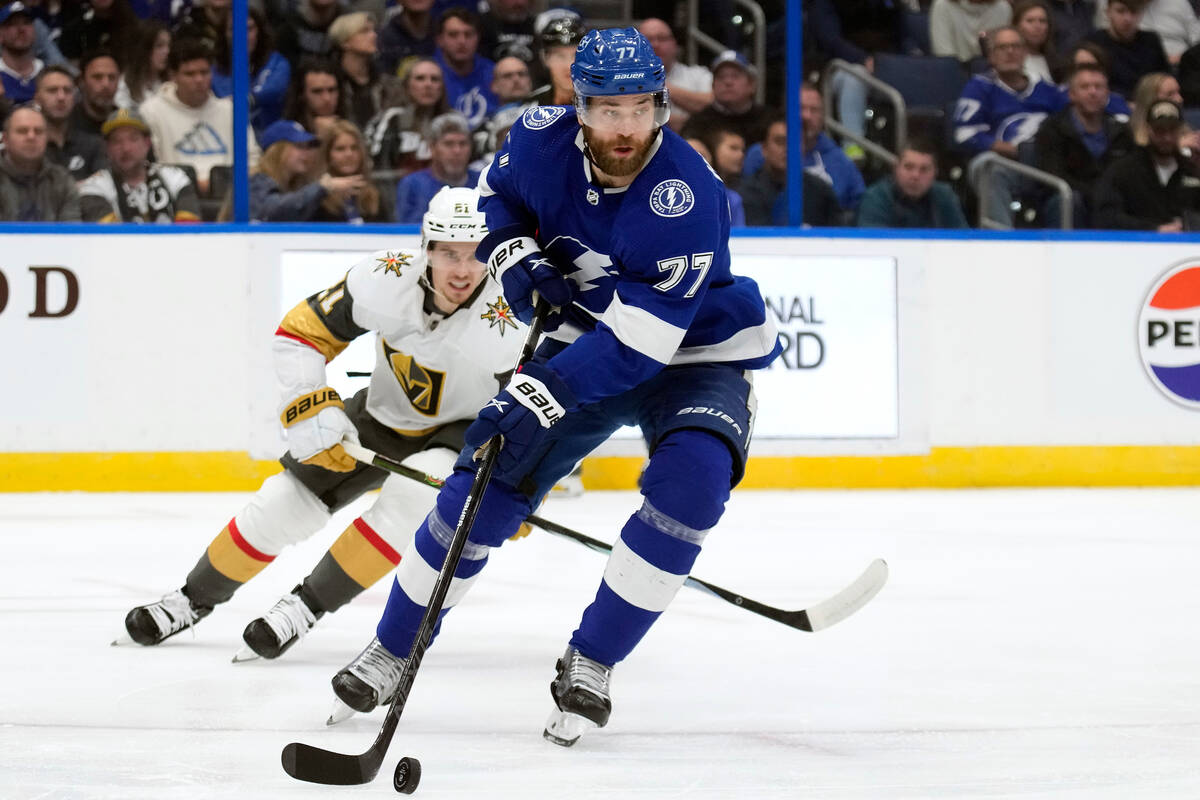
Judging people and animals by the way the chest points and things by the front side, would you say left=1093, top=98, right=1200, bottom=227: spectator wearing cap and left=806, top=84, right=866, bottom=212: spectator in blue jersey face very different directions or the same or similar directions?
same or similar directions

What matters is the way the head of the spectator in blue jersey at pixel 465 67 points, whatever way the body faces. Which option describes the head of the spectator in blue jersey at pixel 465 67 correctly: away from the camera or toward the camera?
toward the camera

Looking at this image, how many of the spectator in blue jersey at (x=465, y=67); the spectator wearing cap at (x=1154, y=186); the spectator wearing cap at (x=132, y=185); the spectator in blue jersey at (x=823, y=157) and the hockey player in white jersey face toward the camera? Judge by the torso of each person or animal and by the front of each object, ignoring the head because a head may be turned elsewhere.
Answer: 5

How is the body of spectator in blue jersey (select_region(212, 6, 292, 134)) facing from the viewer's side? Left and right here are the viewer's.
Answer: facing the viewer

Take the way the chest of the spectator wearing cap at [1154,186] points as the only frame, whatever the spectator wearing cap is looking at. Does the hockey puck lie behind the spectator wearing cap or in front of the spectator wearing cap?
in front

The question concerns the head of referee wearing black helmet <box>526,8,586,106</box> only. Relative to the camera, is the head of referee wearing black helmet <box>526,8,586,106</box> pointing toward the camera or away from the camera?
toward the camera

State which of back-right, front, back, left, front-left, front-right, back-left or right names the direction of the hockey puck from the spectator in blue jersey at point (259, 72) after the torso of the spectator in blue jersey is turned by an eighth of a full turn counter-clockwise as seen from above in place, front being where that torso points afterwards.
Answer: front-right

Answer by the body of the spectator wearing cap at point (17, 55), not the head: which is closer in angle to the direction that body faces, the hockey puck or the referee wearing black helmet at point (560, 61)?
the hockey puck

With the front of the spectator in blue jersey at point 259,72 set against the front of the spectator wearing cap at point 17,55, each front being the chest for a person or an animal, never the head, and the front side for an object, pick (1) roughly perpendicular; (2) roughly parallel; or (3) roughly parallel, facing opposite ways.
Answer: roughly parallel

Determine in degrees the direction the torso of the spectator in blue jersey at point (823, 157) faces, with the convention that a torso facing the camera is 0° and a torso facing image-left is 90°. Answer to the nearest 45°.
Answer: approximately 0°

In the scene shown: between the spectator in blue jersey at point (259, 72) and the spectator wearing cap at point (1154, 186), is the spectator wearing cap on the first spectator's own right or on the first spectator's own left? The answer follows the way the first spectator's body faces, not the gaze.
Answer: on the first spectator's own left

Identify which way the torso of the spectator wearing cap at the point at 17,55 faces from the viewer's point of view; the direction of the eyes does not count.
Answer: toward the camera

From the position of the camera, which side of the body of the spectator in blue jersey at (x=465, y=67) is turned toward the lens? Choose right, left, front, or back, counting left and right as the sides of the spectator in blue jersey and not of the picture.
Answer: front

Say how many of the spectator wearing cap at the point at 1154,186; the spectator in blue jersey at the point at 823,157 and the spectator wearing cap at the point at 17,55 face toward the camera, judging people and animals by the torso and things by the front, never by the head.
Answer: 3

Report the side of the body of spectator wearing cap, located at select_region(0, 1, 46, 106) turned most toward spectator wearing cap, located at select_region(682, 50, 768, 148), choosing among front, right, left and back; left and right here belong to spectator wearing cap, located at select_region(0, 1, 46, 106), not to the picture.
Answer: left

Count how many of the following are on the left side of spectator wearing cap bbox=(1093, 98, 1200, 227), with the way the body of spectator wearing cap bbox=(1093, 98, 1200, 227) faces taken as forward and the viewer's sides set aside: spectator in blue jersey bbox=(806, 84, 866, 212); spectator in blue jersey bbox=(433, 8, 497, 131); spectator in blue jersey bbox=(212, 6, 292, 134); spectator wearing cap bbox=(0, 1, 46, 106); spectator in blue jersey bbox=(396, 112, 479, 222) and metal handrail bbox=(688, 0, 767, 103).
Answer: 0
